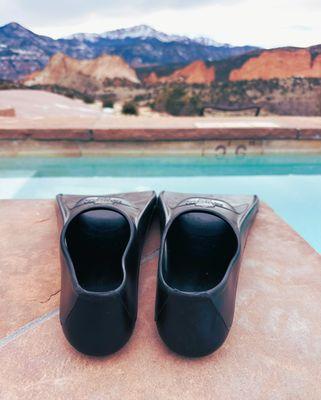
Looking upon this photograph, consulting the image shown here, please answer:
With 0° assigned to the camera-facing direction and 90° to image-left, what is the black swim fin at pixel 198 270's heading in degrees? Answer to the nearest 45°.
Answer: approximately 180°

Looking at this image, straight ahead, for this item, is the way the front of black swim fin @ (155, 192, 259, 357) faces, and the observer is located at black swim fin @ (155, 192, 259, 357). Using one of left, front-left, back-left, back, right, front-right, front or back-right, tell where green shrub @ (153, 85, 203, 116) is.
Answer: front

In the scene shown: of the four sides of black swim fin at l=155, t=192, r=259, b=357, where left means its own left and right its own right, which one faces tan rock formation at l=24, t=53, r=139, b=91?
front

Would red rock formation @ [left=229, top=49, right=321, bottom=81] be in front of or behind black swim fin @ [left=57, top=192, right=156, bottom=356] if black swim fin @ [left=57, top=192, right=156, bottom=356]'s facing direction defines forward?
in front

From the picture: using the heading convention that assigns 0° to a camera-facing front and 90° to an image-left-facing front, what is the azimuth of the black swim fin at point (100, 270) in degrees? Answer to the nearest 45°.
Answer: approximately 180°

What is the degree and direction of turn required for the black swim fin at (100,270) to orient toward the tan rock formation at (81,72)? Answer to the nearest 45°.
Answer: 0° — it already faces it

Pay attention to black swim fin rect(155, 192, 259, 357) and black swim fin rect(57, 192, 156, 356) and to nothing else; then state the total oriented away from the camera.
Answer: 2

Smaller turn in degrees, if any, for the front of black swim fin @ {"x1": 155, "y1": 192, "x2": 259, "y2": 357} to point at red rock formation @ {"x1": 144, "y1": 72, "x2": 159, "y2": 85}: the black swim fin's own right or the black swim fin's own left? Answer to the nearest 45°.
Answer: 0° — it already faces it

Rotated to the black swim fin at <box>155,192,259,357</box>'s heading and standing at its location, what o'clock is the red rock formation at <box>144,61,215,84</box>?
The red rock formation is roughly at 12 o'clock from the black swim fin.
